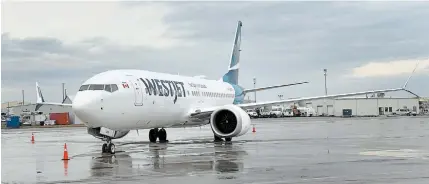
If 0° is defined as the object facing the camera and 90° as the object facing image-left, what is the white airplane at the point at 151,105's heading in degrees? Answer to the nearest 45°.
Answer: approximately 45°
